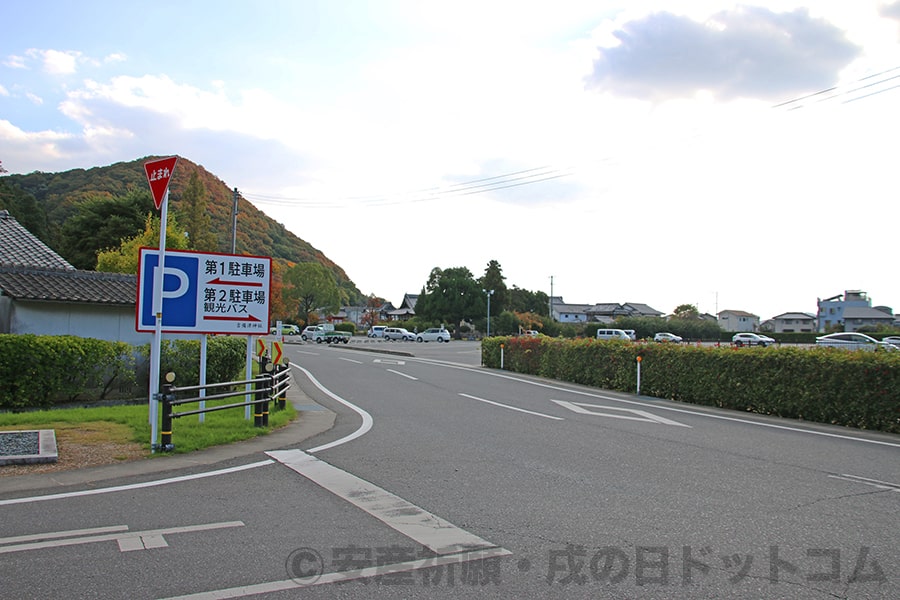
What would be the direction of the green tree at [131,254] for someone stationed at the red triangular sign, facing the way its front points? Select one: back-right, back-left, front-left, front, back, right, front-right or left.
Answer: back-right

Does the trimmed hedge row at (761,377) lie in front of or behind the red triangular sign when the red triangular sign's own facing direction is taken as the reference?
behind

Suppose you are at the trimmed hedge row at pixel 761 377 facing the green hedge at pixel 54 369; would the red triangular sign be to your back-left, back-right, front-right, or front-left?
front-left

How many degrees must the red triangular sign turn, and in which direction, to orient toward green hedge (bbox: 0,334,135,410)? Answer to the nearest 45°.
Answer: approximately 135° to its right

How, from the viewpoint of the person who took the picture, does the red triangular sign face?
facing the viewer and to the left of the viewer

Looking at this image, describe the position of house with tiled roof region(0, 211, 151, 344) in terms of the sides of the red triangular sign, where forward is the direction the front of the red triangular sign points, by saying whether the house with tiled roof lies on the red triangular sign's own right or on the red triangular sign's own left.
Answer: on the red triangular sign's own right

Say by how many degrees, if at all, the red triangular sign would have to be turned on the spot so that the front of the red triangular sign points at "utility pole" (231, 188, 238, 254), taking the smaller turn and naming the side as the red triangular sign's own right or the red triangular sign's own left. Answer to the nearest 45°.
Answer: approximately 135° to the red triangular sign's own right

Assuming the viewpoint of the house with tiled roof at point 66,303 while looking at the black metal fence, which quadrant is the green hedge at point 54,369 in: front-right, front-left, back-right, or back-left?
front-right

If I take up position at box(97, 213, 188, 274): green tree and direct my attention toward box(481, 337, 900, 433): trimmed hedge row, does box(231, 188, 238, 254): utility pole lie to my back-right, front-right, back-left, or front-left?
front-left

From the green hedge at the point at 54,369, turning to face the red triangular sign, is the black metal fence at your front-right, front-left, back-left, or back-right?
front-left
